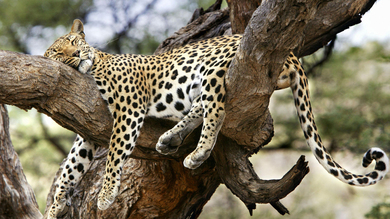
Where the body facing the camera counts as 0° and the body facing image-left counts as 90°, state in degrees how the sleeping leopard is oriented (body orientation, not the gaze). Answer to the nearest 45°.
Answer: approximately 90°
